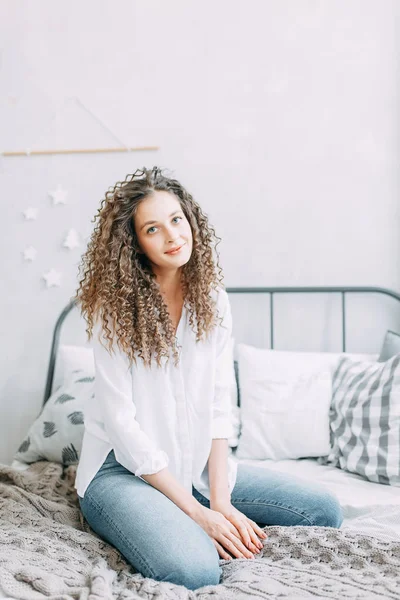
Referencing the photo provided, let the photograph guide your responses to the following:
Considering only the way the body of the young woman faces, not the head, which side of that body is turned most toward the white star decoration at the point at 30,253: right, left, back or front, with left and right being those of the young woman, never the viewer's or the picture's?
back

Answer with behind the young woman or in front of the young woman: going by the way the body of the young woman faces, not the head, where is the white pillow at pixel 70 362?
behind

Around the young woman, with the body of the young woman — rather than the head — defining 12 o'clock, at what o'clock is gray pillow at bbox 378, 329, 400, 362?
The gray pillow is roughly at 9 o'clock from the young woman.

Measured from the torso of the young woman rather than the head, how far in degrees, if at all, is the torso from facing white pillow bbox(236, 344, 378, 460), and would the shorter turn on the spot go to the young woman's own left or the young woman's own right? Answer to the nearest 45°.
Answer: approximately 90° to the young woman's own left

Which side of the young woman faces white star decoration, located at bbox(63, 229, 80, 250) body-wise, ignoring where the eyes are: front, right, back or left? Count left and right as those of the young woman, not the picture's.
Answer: back

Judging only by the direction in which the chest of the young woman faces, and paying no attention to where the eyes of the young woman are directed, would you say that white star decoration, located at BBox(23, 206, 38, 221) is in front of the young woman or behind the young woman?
behind

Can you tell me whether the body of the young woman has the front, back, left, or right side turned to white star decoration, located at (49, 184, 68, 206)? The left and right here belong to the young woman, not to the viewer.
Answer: back

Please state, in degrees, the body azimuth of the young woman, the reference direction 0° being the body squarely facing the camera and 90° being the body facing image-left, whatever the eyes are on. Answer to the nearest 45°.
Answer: approximately 315°

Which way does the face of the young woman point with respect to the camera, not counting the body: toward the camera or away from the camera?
toward the camera
